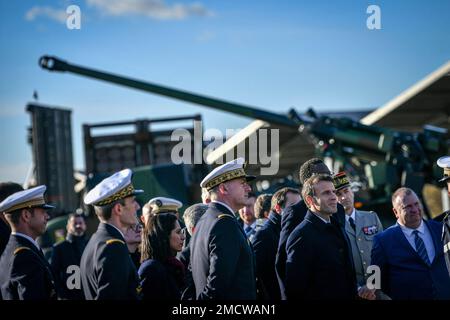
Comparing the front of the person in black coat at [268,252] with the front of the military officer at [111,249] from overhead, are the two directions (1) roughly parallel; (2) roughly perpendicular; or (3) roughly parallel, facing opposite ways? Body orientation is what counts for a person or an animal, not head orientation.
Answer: roughly parallel

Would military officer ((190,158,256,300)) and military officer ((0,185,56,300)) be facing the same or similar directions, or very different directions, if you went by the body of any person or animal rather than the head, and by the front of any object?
same or similar directions

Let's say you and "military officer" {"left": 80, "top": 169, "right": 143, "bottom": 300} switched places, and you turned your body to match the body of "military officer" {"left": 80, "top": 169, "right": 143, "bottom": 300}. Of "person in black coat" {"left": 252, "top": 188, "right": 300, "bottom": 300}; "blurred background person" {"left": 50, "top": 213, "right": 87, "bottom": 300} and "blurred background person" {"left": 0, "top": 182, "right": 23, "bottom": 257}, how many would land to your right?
0

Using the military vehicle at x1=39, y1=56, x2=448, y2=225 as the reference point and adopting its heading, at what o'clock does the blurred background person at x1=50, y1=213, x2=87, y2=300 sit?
The blurred background person is roughly at 11 o'clock from the military vehicle.

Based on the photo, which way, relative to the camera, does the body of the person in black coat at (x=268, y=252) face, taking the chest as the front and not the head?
to the viewer's right

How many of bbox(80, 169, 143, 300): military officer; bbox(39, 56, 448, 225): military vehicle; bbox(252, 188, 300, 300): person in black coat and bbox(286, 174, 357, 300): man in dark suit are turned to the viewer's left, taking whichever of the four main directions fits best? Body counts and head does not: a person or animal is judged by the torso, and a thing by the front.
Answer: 1

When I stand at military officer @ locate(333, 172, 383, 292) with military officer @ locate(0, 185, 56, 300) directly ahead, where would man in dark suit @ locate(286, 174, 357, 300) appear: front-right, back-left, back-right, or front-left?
front-left

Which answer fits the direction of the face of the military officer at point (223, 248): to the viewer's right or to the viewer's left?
to the viewer's right

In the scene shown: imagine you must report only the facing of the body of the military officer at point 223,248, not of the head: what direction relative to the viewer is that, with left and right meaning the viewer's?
facing to the right of the viewer

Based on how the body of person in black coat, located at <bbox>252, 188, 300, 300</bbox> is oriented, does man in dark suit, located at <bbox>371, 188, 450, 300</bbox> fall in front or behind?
in front

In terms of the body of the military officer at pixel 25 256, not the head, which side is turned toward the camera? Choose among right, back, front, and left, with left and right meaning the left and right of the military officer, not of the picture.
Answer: right

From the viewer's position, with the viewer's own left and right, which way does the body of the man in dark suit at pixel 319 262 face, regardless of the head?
facing the viewer and to the right of the viewer

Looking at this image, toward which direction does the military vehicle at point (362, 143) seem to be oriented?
to the viewer's left

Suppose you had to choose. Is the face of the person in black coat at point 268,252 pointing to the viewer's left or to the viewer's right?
to the viewer's right
